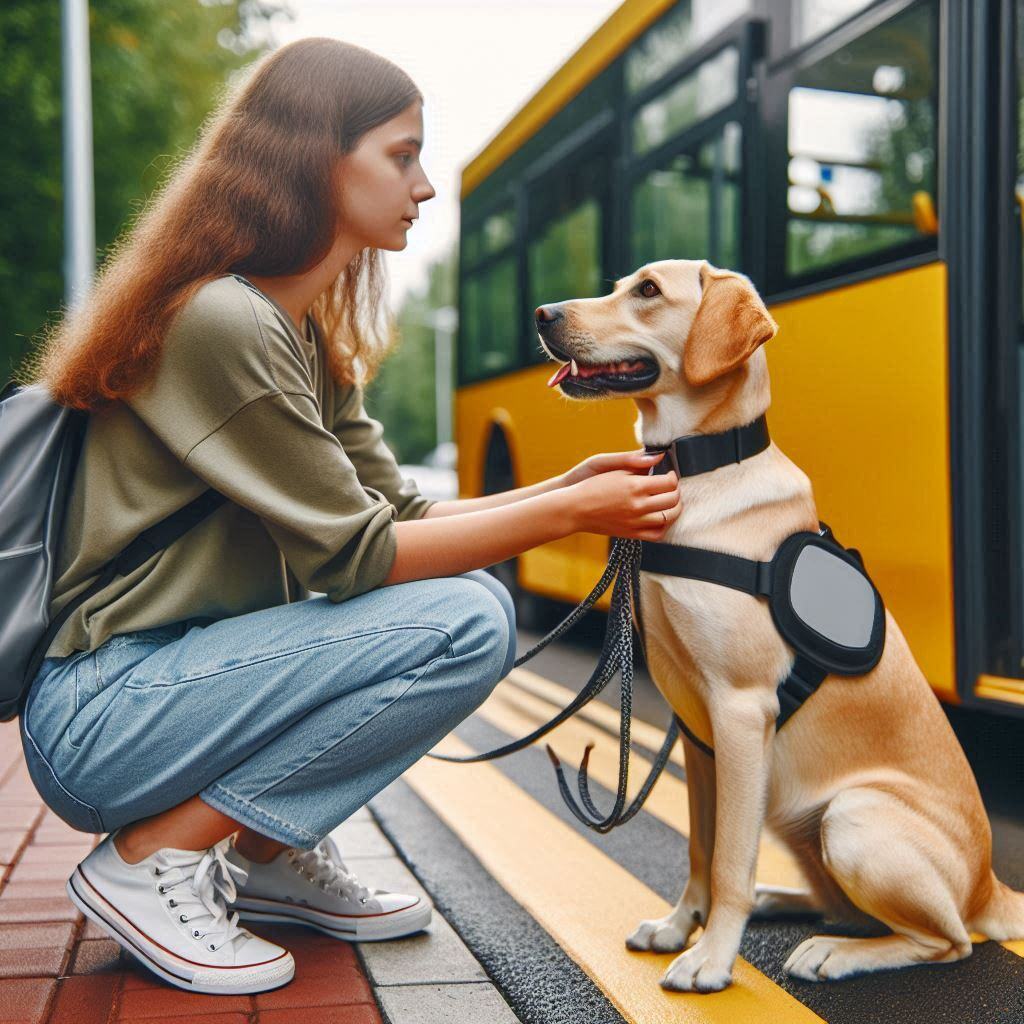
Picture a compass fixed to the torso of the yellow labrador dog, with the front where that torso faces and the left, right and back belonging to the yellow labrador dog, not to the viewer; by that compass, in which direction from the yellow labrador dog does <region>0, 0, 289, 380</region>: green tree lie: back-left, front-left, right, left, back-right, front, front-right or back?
front-right

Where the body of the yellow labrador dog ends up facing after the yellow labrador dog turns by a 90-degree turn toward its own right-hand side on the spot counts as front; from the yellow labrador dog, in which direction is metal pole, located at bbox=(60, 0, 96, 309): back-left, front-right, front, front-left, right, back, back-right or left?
front-left

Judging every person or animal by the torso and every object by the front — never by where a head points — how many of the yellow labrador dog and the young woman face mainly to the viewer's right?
1

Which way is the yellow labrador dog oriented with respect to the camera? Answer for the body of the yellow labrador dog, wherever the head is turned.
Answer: to the viewer's left

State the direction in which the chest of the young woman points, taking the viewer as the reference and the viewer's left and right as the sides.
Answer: facing to the right of the viewer

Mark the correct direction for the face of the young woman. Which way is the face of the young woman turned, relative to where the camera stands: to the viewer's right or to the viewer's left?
to the viewer's right

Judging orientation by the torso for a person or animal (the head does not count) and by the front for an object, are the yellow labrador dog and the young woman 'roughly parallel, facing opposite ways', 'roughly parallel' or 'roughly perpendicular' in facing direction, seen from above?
roughly parallel, facing opposite ways
